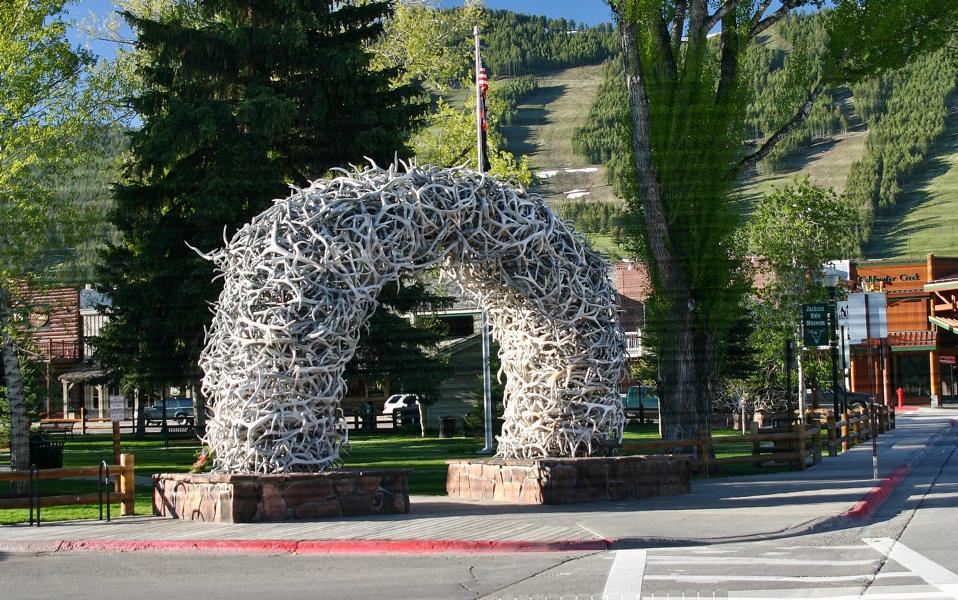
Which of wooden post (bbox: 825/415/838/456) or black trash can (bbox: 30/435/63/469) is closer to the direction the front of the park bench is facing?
the black trash can

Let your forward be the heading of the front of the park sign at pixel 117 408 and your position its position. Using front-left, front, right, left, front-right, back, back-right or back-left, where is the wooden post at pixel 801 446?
left

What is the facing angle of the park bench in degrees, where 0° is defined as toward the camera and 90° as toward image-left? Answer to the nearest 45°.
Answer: approximately 0°

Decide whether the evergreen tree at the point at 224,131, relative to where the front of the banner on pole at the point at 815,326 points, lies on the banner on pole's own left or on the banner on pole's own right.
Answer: on the banner on pole's own right

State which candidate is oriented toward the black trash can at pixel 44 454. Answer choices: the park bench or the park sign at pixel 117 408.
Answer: the park bench

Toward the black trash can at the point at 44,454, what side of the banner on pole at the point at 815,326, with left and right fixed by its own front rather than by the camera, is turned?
right

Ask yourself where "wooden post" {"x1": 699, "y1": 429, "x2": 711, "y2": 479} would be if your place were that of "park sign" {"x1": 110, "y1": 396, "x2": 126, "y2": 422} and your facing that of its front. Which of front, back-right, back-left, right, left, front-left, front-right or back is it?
left

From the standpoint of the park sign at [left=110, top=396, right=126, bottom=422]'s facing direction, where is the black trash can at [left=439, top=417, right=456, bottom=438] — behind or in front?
behind

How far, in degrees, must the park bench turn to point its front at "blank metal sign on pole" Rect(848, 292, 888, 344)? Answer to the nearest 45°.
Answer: approximately 45° to its left
